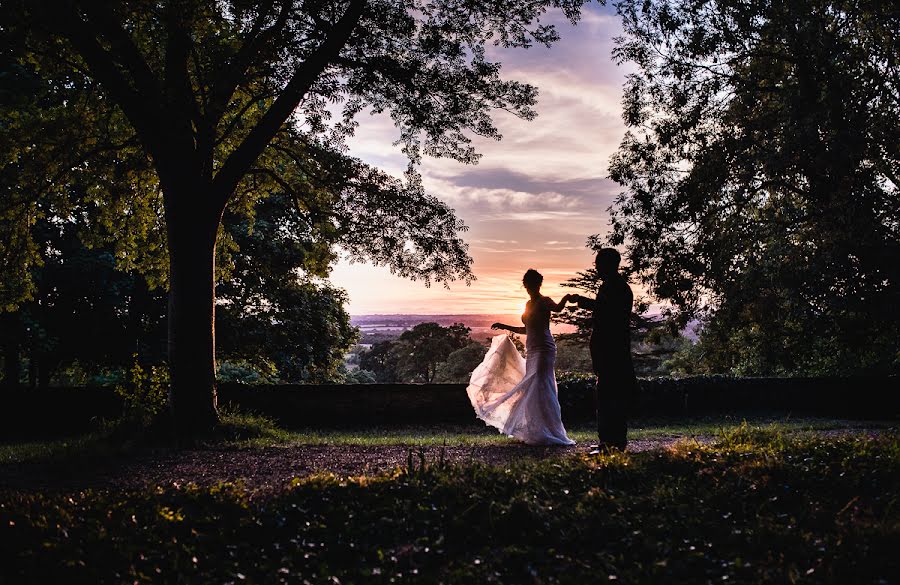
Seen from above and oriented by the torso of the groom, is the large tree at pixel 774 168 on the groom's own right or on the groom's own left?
on the groom's own right

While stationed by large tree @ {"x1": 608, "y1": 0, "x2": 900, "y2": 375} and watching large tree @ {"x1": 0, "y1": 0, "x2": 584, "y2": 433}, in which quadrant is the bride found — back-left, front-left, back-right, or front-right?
front-left

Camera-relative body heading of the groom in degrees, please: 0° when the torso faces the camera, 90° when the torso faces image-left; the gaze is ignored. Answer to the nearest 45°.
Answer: approximately 90°

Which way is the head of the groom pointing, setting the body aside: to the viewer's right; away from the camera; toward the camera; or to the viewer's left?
to the viewer's left

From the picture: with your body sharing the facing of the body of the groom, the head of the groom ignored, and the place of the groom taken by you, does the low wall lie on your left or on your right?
on your right
